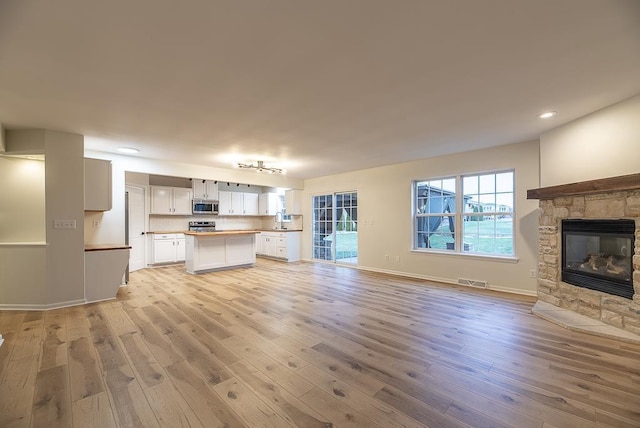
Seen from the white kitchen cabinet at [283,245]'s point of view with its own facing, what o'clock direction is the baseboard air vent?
The baseboard air vent is roughly at 9 o'clock from the white kitchen cabinet.

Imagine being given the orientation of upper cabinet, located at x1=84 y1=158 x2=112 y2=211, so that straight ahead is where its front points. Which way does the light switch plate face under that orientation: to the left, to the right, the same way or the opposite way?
to the right

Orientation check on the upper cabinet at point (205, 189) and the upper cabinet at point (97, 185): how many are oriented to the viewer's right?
1

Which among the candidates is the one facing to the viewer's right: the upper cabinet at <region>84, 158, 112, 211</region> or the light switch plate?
the upper cabinet

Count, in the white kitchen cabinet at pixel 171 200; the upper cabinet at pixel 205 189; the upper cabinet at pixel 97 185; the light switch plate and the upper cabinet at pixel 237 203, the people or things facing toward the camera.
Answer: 4

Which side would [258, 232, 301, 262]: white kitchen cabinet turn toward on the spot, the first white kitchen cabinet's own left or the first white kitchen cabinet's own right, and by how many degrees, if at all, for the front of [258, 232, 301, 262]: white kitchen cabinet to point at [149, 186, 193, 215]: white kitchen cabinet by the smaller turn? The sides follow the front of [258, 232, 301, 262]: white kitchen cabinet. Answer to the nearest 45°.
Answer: approximately 45° to the first white kitchen cabinet's own right

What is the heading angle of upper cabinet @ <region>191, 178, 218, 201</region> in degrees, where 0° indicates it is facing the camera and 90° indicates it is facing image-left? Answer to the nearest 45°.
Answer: approximately 0°

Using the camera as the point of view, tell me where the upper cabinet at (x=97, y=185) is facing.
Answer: facing to the right of the viewer

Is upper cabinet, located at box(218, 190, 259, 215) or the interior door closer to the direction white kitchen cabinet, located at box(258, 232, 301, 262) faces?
the interior door

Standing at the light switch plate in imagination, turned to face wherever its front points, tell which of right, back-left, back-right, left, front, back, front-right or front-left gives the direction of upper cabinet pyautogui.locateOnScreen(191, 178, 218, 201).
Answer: back-left

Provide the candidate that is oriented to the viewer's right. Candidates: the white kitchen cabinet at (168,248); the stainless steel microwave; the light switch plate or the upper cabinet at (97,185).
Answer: the upper cabinet
